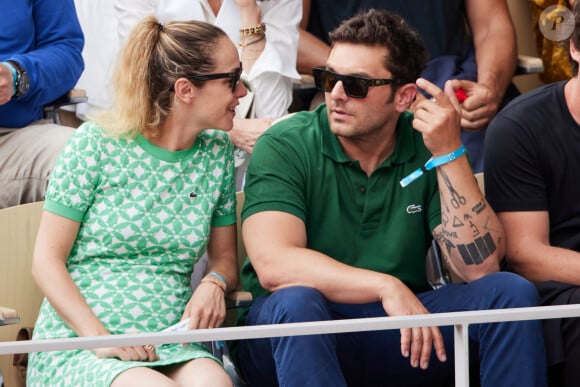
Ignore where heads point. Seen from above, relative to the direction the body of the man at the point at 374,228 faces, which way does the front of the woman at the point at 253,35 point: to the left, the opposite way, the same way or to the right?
the same way

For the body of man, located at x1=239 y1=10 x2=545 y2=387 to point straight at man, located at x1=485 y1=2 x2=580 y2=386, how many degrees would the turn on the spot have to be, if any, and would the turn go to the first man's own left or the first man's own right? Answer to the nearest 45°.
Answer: approximately 135° to the first man's own left

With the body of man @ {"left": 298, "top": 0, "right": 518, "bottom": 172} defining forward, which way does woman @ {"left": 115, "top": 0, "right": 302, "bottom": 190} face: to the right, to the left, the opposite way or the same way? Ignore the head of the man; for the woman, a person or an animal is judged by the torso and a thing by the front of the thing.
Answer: the same way

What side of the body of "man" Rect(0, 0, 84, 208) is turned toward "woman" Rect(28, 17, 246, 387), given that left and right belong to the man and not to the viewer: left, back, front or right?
front

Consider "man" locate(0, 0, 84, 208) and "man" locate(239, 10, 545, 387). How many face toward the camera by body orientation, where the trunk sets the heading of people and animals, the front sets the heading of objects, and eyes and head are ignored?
2

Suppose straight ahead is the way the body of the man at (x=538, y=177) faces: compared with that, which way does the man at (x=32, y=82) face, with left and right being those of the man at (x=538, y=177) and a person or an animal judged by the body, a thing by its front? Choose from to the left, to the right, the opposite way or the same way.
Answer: the same way

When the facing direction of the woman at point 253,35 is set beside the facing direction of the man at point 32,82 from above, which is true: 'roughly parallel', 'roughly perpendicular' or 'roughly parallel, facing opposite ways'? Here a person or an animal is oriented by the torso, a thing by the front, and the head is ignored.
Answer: roughly parallel

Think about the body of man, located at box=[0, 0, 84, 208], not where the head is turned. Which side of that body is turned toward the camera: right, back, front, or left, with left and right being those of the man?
front

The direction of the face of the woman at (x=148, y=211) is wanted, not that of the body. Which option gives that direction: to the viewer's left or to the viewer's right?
to the viewer's right

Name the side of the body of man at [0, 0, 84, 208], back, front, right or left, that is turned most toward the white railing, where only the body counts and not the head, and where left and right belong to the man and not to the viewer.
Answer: front

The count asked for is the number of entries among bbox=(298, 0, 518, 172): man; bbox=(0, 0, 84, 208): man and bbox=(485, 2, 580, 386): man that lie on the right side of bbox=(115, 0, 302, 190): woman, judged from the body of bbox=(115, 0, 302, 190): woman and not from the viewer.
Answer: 1

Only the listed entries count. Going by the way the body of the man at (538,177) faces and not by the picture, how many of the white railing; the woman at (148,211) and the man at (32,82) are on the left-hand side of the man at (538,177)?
0

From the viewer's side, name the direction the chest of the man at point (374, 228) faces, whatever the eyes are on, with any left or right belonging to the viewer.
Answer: facing the viewer

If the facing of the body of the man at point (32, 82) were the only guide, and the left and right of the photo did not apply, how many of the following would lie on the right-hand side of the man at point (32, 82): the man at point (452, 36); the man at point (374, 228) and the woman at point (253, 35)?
0

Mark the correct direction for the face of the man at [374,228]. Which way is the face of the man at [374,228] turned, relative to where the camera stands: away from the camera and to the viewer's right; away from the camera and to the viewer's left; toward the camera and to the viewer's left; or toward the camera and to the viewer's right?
toward the camera and to the viewer's left

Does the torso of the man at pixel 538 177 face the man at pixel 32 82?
no
